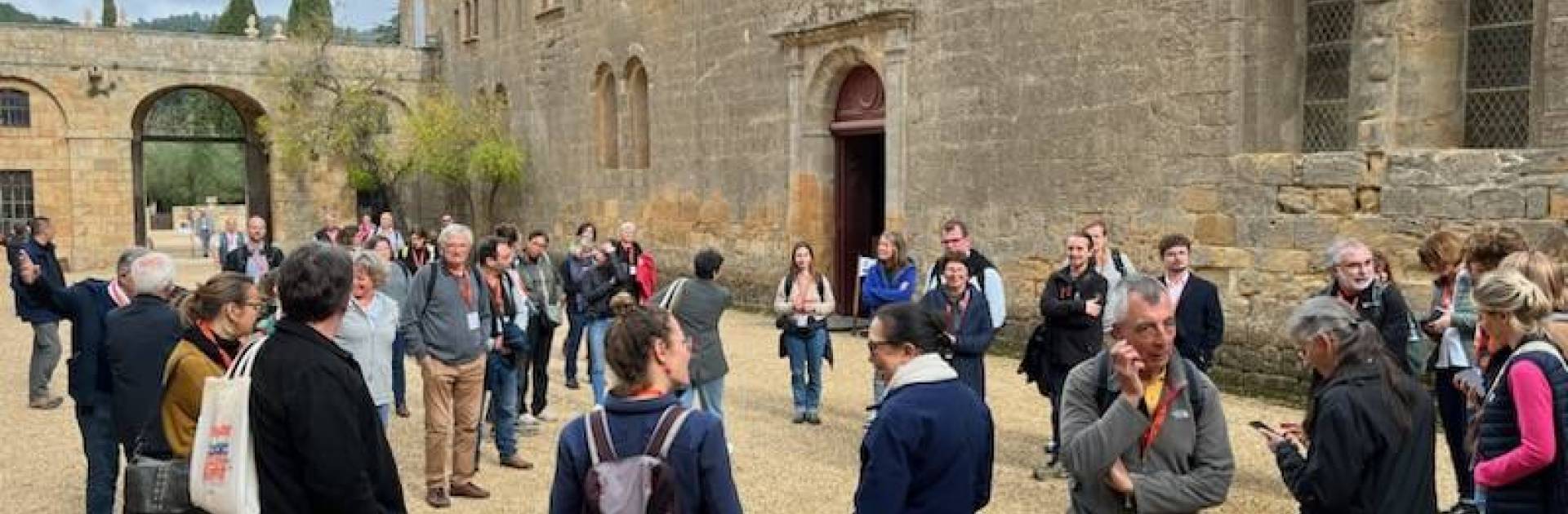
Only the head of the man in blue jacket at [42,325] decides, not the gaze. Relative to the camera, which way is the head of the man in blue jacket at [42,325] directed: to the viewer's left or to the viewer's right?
to the viewer's right

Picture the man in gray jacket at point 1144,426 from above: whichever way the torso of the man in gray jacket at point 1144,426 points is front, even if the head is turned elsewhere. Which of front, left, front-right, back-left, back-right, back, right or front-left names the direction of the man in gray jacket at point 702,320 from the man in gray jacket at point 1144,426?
back-right

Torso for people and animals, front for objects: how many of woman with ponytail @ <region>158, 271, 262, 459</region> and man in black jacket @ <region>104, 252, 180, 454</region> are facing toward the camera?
0

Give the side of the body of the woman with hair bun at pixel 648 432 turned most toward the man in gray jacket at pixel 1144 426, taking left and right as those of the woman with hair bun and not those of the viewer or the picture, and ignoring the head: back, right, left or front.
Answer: right

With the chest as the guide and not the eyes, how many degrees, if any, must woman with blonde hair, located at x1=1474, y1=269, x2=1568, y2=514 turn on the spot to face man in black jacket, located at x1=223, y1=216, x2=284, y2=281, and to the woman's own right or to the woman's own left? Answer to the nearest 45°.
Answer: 0° — they already face them

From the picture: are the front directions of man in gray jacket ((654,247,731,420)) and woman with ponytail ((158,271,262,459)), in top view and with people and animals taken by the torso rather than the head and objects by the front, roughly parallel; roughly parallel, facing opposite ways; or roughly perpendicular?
roughly perpendicular

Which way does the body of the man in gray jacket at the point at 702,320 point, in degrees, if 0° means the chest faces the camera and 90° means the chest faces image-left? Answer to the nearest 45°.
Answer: approximately 180°

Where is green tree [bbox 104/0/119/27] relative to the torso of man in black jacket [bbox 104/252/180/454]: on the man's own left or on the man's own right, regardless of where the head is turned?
on the man's own left

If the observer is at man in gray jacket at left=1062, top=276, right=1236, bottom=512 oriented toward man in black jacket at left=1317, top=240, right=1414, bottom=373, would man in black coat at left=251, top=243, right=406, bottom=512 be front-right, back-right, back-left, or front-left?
back-left

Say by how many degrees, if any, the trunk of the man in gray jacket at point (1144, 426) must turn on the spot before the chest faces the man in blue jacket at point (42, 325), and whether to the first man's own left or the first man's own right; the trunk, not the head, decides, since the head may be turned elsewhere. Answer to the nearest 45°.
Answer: approximately 135° to the first man's own right

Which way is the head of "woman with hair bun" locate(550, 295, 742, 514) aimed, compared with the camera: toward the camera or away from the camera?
away from the camera

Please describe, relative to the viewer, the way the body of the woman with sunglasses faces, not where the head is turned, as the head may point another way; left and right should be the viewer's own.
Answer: facing away from the viewer and to the left of the viewer

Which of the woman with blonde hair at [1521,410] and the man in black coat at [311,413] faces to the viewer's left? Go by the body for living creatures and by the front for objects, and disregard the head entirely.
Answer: the woman with blonde hair

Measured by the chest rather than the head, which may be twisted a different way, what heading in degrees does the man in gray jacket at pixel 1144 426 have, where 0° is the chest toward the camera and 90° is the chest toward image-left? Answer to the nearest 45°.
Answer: approximately 0°

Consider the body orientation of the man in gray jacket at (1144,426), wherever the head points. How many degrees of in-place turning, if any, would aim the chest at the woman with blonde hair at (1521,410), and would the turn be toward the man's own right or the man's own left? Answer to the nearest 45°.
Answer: approximately 135° to the man's own left

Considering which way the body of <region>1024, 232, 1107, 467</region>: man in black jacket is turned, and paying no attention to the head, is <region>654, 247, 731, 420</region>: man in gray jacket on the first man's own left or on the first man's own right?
on the first man's own right

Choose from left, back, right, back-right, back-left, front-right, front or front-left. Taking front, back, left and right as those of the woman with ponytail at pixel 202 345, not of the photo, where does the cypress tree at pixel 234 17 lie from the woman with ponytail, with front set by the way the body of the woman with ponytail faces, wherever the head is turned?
left
